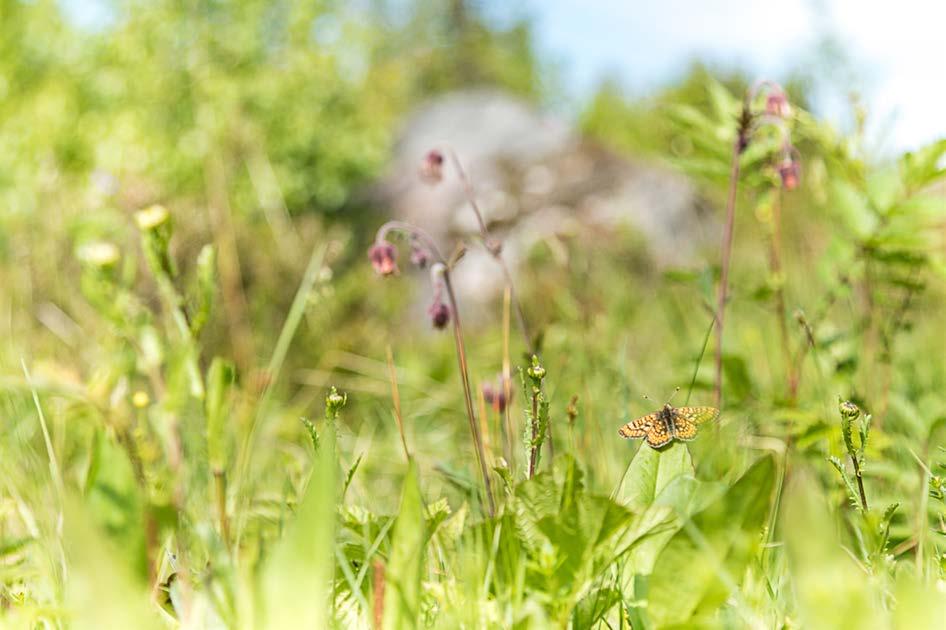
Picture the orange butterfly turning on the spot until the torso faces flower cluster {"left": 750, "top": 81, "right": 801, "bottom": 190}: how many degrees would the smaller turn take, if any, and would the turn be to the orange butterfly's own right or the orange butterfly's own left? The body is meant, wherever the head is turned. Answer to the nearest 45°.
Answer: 0° — it already faces it

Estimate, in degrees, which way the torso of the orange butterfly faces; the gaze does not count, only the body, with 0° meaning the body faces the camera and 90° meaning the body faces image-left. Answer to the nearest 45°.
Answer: approximately 180°
